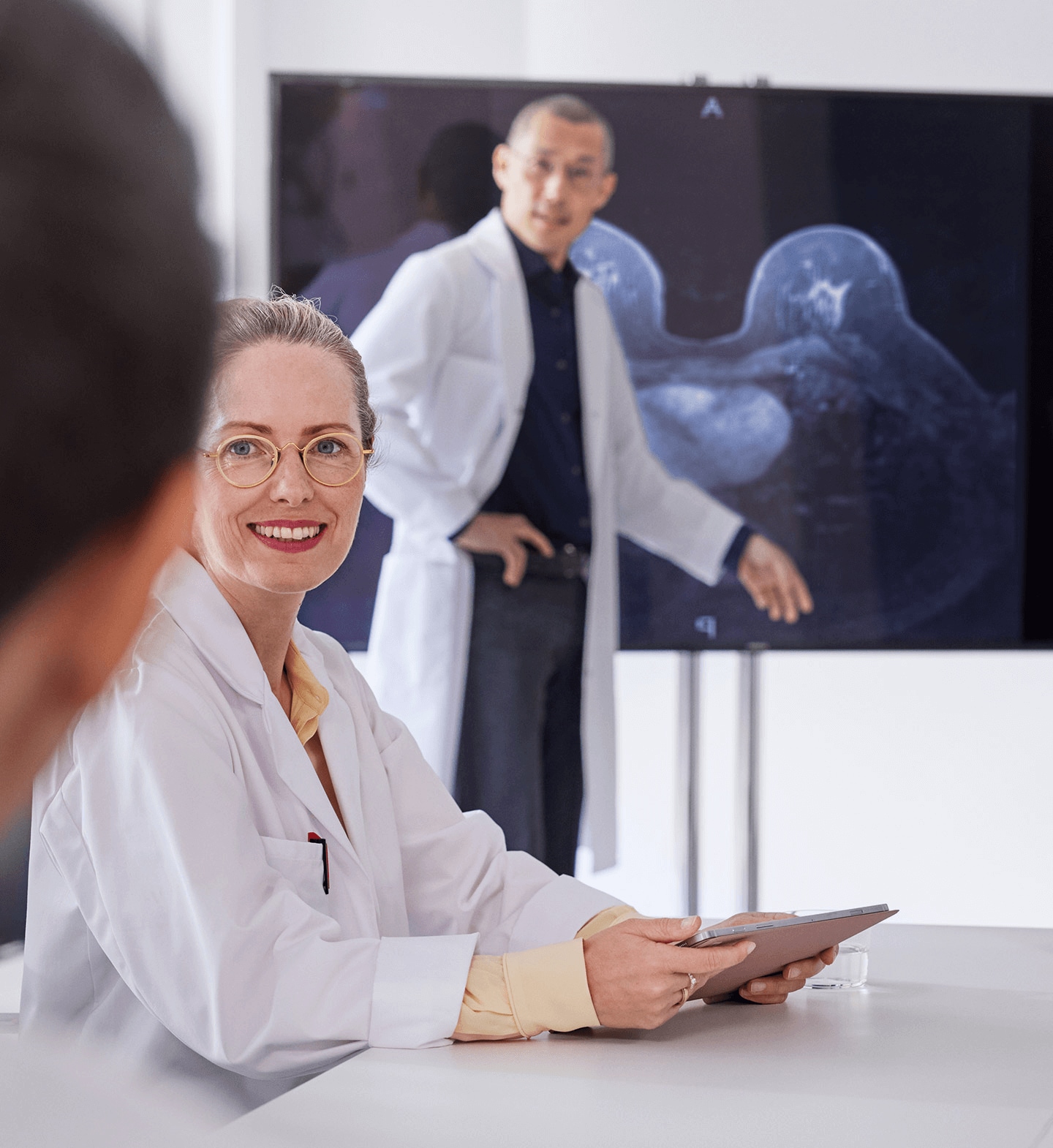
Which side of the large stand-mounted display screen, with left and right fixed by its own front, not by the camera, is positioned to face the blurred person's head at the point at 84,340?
front

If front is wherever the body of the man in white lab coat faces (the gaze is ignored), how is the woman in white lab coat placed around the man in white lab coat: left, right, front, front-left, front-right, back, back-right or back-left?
front-right

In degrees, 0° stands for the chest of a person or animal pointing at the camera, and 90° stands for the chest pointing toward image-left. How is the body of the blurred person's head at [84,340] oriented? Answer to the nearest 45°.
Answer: approximately 225°

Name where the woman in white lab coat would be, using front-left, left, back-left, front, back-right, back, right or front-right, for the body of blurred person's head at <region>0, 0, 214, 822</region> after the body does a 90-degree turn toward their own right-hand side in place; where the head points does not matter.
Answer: back-left

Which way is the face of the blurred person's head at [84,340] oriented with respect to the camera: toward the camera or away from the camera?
away from the camera

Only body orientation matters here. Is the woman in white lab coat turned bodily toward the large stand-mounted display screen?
no

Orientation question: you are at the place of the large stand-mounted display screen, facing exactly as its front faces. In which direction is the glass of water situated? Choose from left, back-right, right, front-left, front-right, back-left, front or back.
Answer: front

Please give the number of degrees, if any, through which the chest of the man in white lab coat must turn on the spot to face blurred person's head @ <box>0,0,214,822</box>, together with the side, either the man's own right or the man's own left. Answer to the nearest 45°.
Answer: approximately 45° to the man's own right

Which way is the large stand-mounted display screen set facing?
toward the camera

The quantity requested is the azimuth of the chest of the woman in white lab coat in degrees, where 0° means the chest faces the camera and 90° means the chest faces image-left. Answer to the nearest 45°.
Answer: approximately 315°

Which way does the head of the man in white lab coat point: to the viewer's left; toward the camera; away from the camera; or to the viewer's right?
toward the camera

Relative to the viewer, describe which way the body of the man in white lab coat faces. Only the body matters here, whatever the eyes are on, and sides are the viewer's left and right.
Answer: facing the viewer and to the right of the viewer

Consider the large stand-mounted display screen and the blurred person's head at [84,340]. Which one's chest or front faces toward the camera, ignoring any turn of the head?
the large stand-mounted display screen

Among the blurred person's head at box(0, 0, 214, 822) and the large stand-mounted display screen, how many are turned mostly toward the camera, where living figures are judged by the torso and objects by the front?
1

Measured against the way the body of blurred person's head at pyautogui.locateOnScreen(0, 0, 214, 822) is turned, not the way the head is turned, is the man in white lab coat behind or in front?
in front

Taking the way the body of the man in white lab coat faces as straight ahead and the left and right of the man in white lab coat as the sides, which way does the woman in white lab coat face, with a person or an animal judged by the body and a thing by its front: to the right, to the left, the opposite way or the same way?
the same way
